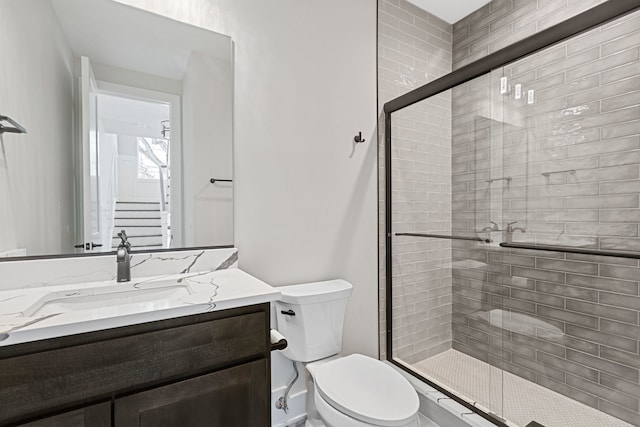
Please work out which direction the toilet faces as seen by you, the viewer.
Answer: facing the viewer and to the right of the viewer

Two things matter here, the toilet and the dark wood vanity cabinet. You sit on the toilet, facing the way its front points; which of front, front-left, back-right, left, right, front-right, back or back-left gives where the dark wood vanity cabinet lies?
right

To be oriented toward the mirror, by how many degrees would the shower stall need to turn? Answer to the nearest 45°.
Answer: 0° — it already faces it

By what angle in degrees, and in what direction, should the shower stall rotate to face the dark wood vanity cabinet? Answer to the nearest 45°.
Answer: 0° — it already faces it

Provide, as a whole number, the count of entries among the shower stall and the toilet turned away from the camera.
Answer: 0

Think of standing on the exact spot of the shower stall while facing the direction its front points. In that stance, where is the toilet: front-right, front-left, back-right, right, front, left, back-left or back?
front

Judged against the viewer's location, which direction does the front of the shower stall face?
facing the viewer and to the left of the viewer
